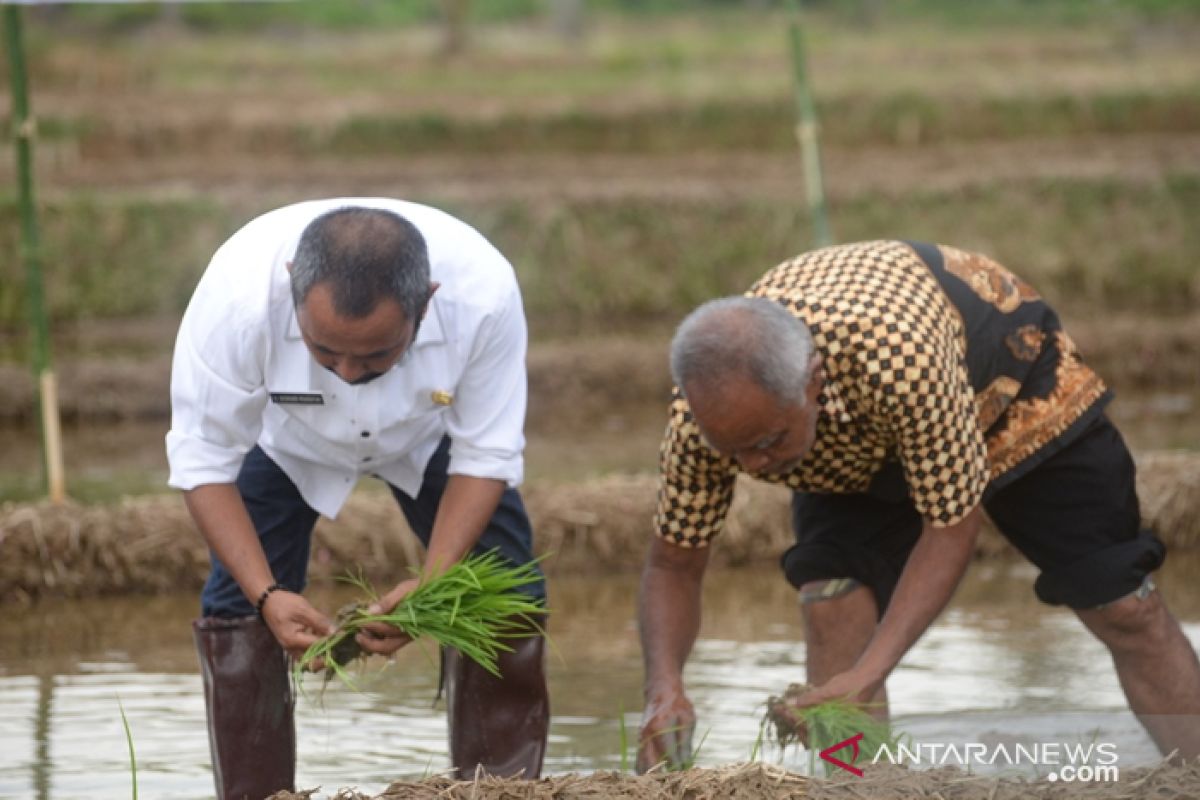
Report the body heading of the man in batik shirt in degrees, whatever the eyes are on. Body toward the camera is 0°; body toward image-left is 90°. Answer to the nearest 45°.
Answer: approximately 45°

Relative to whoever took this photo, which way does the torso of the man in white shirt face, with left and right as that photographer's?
facing the viewer

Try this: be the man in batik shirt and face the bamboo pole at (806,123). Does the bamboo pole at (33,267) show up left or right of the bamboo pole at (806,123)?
left

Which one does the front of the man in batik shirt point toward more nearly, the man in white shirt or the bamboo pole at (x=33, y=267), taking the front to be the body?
the man in white shirt

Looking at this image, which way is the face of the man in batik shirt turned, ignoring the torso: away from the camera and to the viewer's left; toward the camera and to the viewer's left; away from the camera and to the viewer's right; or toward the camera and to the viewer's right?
toward the camera and to the viewer's left

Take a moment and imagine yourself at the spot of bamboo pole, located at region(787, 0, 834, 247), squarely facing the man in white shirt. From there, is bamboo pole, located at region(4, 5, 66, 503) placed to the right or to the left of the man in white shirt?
right

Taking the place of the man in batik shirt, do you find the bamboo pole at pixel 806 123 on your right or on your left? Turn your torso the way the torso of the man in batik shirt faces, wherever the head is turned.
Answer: on your right

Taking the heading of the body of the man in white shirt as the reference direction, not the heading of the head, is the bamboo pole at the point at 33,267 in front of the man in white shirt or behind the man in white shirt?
behind

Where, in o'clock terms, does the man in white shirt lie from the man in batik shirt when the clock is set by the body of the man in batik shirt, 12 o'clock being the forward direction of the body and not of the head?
The man in white shirt is roughly at 1 o'clock from the man in batik shirt.

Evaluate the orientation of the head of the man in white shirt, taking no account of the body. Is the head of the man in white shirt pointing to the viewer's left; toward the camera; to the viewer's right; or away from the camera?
toward the camera

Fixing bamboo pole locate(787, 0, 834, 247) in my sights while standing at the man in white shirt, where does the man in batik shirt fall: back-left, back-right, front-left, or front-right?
front-right

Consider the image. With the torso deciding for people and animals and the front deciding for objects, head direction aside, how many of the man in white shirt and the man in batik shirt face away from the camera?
0

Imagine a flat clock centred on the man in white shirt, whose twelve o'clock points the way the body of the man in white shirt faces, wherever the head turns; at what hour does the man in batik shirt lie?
The man in batik shirt is roughly at 9 o'clock from the man in white shirt.

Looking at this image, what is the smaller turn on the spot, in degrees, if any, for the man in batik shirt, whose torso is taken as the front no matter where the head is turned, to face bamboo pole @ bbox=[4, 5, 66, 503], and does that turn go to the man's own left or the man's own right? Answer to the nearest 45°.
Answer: approximately 90° to the man's own right
